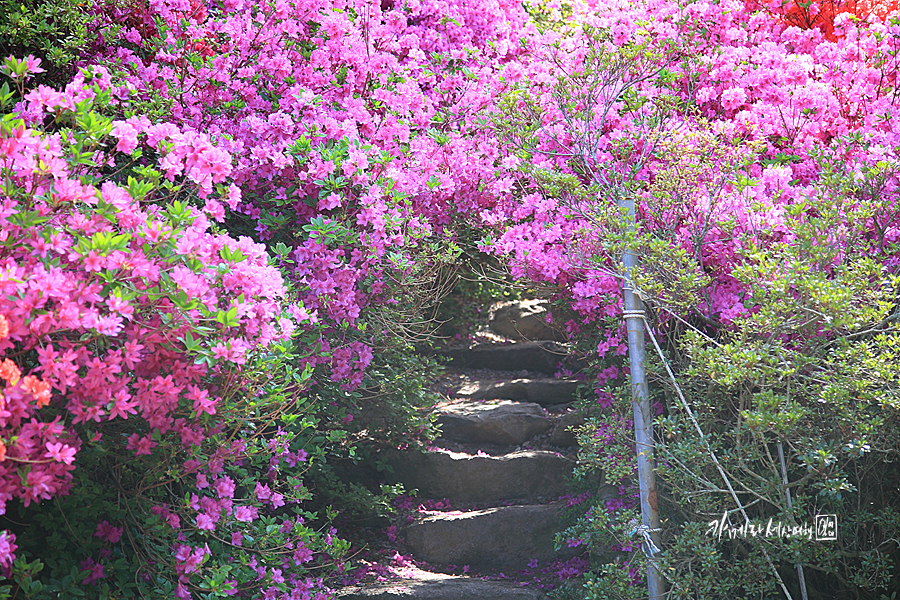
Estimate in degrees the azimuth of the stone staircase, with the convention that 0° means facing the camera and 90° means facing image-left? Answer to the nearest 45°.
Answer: approximately 0°
